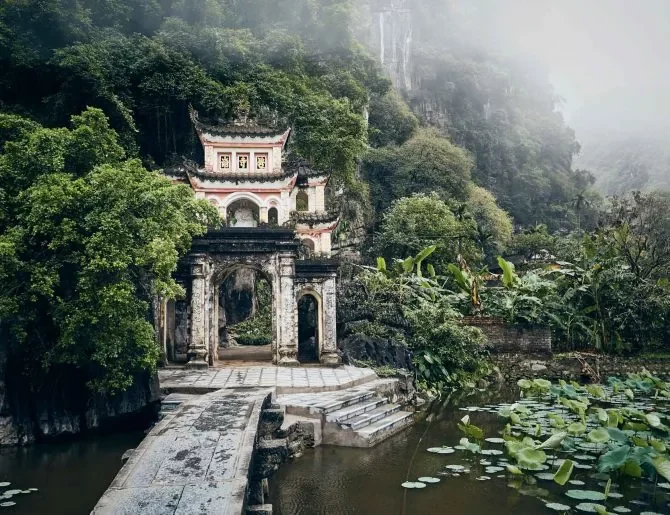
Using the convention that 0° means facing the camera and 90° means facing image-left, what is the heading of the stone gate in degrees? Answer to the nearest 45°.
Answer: approximately 0°

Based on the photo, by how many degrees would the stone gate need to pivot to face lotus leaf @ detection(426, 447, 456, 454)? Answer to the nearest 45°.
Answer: approximately 45° to its left

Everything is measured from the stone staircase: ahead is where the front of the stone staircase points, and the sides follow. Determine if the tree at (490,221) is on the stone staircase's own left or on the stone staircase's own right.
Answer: on the stone staircase's own left

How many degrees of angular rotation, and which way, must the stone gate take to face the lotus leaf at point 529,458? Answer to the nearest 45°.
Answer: approximately 45° to its left

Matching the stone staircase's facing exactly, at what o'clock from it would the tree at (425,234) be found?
The tree is roughly at 8 o'clock from the stone staircase.

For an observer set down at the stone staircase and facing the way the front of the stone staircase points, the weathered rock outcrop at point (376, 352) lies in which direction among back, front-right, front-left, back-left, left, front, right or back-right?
back-left

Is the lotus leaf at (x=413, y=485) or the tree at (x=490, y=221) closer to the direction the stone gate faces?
the lotus leaf

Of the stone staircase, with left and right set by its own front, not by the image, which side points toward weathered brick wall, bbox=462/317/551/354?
left

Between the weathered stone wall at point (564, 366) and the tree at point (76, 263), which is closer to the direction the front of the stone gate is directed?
the tree

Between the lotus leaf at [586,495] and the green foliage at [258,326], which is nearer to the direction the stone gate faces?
the lotus leaf

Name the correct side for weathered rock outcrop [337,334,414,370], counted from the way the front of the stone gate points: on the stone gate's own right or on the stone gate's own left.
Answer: on the stone gate's own left
